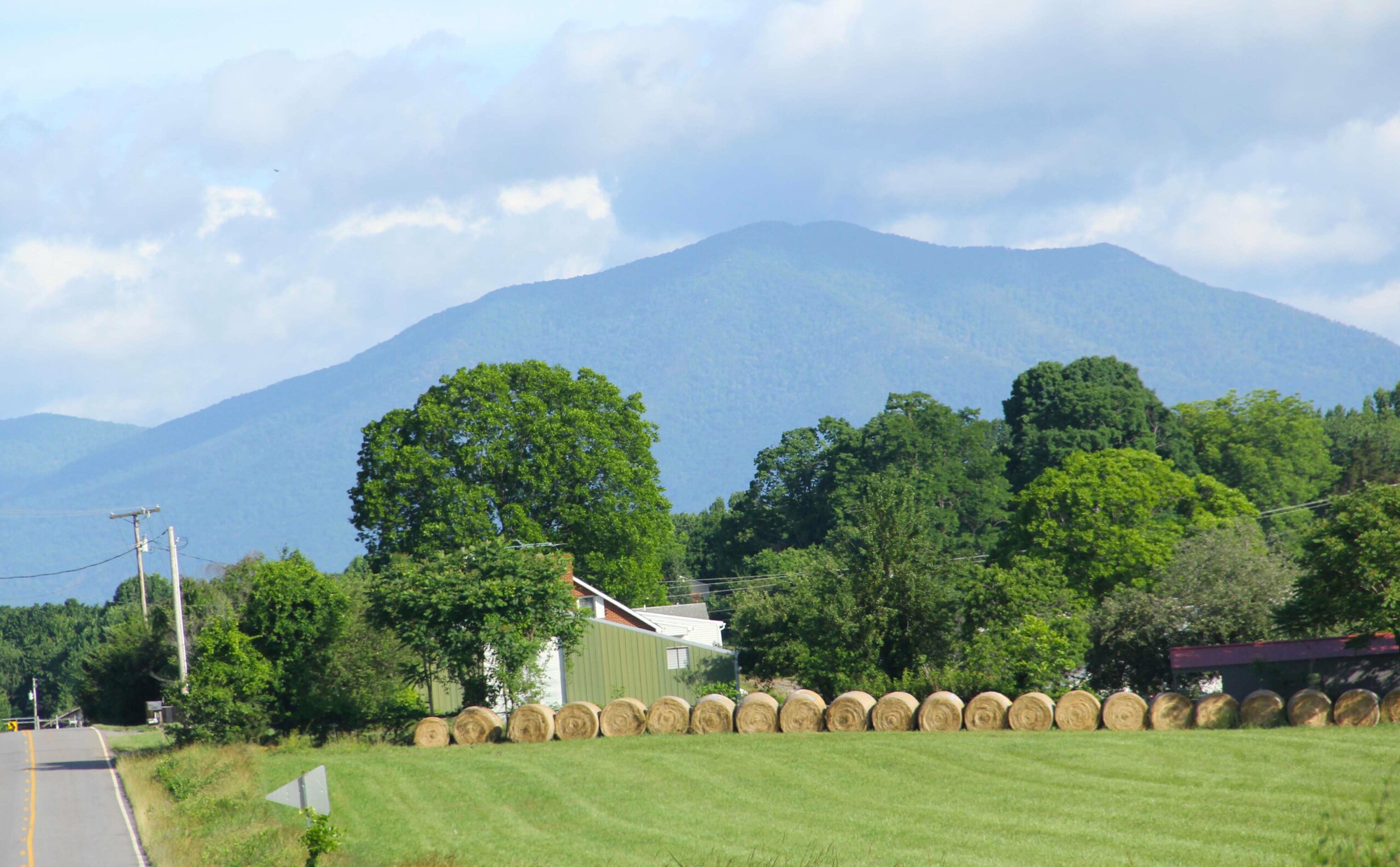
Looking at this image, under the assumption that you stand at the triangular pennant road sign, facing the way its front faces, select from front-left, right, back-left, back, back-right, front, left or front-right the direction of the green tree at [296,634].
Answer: front

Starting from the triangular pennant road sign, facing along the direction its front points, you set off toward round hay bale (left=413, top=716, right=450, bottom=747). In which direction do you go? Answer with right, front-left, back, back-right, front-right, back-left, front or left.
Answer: front

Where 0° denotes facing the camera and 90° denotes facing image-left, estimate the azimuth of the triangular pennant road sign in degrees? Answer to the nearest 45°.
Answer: approximately 180°

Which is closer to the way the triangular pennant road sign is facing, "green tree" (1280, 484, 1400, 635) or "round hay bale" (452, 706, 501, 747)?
the round hay bale

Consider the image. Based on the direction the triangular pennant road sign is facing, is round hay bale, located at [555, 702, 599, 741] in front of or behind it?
in front

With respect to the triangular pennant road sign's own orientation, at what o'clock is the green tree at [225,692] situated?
The green tree is roughly at 12 o'clock from the triangular pennant road sign.

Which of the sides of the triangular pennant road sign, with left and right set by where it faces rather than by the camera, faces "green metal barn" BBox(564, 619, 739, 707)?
front

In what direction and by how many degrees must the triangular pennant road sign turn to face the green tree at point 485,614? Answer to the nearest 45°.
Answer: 0° — it already faces it

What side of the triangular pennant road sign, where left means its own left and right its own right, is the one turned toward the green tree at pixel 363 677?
front
